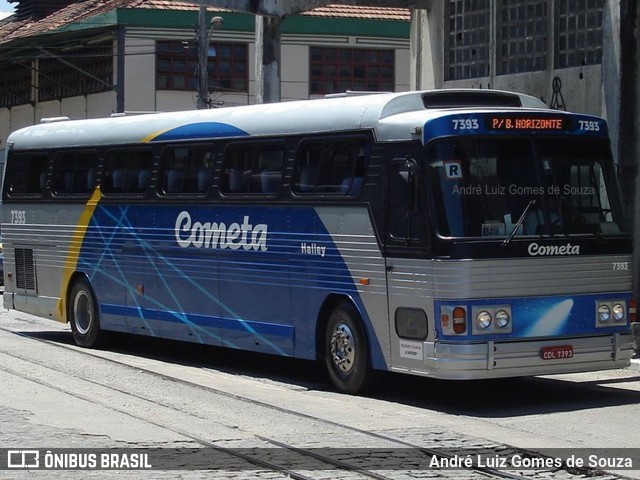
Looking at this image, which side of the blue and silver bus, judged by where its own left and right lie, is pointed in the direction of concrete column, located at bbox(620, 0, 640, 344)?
left

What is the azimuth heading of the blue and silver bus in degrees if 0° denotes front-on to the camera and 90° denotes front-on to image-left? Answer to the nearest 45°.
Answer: approximately 315°
